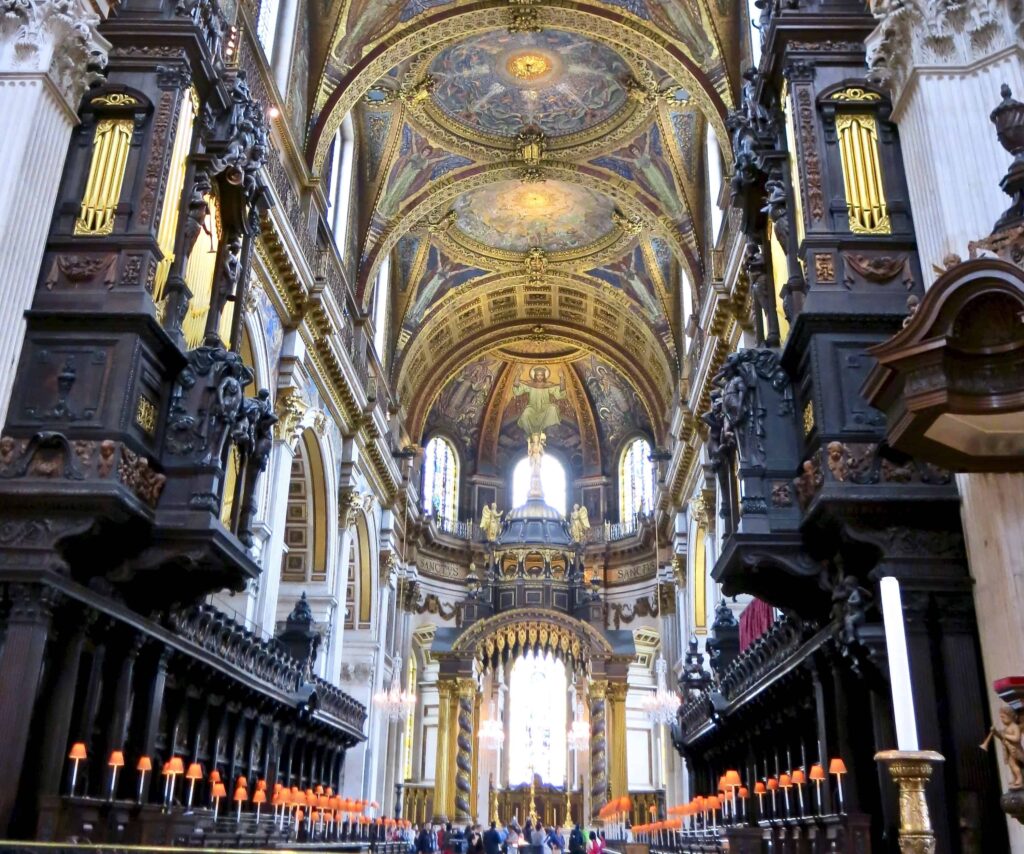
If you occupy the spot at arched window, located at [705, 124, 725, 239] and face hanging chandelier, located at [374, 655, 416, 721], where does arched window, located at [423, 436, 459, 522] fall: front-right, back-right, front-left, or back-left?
front-right

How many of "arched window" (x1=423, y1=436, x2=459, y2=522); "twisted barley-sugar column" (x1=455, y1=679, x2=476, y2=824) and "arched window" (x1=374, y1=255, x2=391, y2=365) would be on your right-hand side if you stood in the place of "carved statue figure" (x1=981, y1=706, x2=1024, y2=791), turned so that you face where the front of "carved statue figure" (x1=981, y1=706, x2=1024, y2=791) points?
3

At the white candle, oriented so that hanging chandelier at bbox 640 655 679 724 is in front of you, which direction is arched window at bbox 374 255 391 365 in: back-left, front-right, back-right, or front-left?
front-left

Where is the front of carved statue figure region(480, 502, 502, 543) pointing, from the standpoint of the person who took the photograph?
facing the viewer

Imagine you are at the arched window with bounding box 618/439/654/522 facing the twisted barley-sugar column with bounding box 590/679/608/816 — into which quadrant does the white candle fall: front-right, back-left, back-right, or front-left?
front-left

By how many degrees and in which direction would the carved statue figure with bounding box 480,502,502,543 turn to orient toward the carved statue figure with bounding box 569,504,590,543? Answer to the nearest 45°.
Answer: approximately 90° to its left

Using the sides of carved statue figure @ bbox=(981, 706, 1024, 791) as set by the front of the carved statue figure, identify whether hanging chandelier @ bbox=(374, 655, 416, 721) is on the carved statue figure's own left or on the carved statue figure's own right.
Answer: on the carved statue figure's own right

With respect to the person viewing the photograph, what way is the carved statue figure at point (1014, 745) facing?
facing the viewer and to the left of the viewer

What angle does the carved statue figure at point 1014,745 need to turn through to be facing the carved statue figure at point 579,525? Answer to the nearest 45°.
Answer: approximately 90° to its right

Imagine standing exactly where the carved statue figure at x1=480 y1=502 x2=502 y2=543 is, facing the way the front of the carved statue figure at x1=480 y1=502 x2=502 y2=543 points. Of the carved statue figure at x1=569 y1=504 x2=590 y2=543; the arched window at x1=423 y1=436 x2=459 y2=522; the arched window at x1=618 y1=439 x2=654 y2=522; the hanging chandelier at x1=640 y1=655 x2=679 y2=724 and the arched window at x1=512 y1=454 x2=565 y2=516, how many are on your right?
1

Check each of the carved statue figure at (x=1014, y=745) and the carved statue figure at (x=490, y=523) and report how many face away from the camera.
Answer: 0

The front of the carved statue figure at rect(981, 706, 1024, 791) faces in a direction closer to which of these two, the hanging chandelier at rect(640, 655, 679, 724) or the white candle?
the white candle
